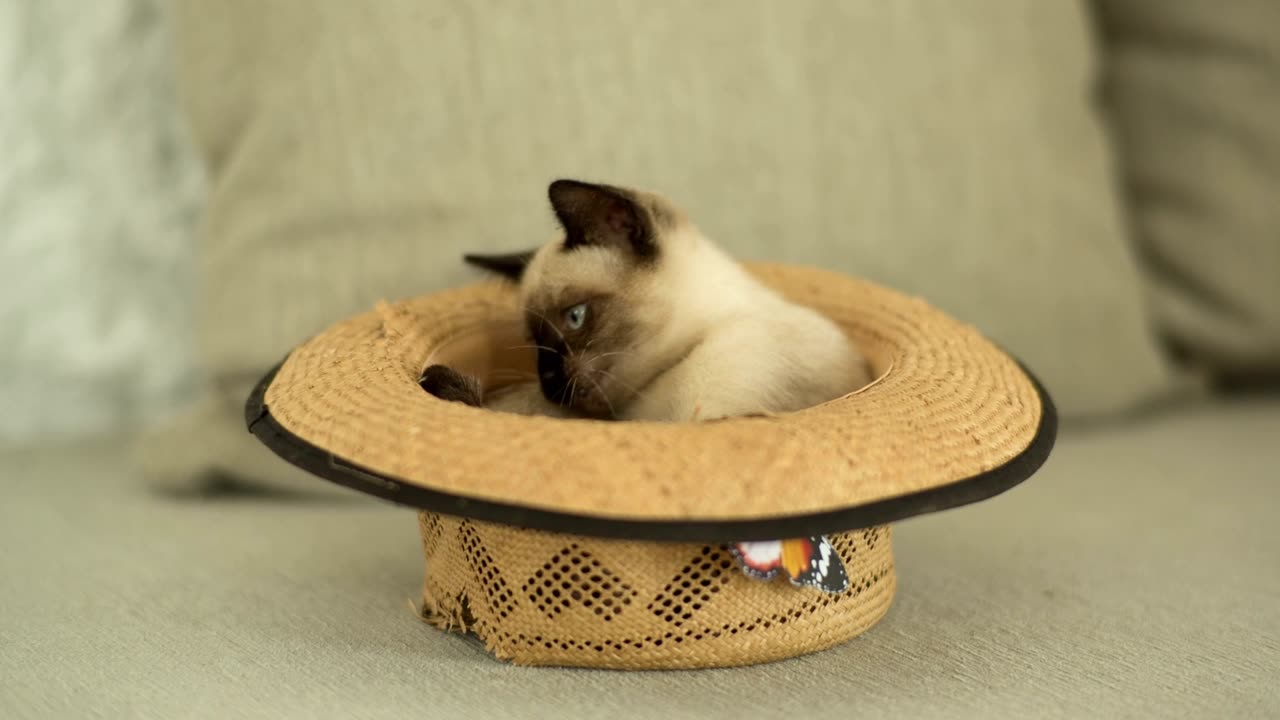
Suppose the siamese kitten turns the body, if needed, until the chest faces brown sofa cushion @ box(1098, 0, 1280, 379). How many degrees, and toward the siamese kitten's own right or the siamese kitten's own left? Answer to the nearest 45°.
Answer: approximately 135° to the siamese kitten's own right

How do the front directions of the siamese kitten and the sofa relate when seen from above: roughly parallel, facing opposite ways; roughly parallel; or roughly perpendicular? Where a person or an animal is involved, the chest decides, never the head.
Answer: roughly perpendicular

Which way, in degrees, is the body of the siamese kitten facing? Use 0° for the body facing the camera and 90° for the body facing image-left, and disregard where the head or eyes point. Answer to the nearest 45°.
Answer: approximately 90°

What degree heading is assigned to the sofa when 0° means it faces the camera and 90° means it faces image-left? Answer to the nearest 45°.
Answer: approximately 0°
